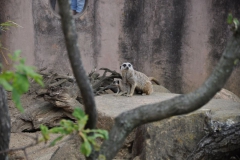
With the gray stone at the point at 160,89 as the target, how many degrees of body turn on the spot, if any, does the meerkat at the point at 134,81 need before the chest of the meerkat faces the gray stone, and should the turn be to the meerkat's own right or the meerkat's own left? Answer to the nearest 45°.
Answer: approximately 180°

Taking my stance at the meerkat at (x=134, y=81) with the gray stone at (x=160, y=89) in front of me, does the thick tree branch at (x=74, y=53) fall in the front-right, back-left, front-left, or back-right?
back-right

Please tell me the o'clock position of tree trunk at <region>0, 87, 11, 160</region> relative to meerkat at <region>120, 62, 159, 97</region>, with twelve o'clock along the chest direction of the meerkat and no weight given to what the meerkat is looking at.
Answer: The tree trunk is roughly at 11 o'clock from the meerkat.

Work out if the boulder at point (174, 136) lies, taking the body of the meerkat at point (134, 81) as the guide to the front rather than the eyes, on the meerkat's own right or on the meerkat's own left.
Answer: on the meerkat's own left

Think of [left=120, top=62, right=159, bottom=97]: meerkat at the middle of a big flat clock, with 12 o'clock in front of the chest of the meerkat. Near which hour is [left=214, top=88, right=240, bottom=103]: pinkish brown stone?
The pinkish brown stone is roughly at 7 o'clock from the meerkat.

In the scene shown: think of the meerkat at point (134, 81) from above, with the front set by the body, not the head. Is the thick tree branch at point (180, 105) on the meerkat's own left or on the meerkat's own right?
on the meerkat's own left

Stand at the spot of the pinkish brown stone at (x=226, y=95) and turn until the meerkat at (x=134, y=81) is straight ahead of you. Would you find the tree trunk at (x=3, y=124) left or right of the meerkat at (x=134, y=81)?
left

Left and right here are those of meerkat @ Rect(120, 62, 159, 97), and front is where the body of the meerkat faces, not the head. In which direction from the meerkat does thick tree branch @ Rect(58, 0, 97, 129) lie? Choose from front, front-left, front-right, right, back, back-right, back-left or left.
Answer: front-left
